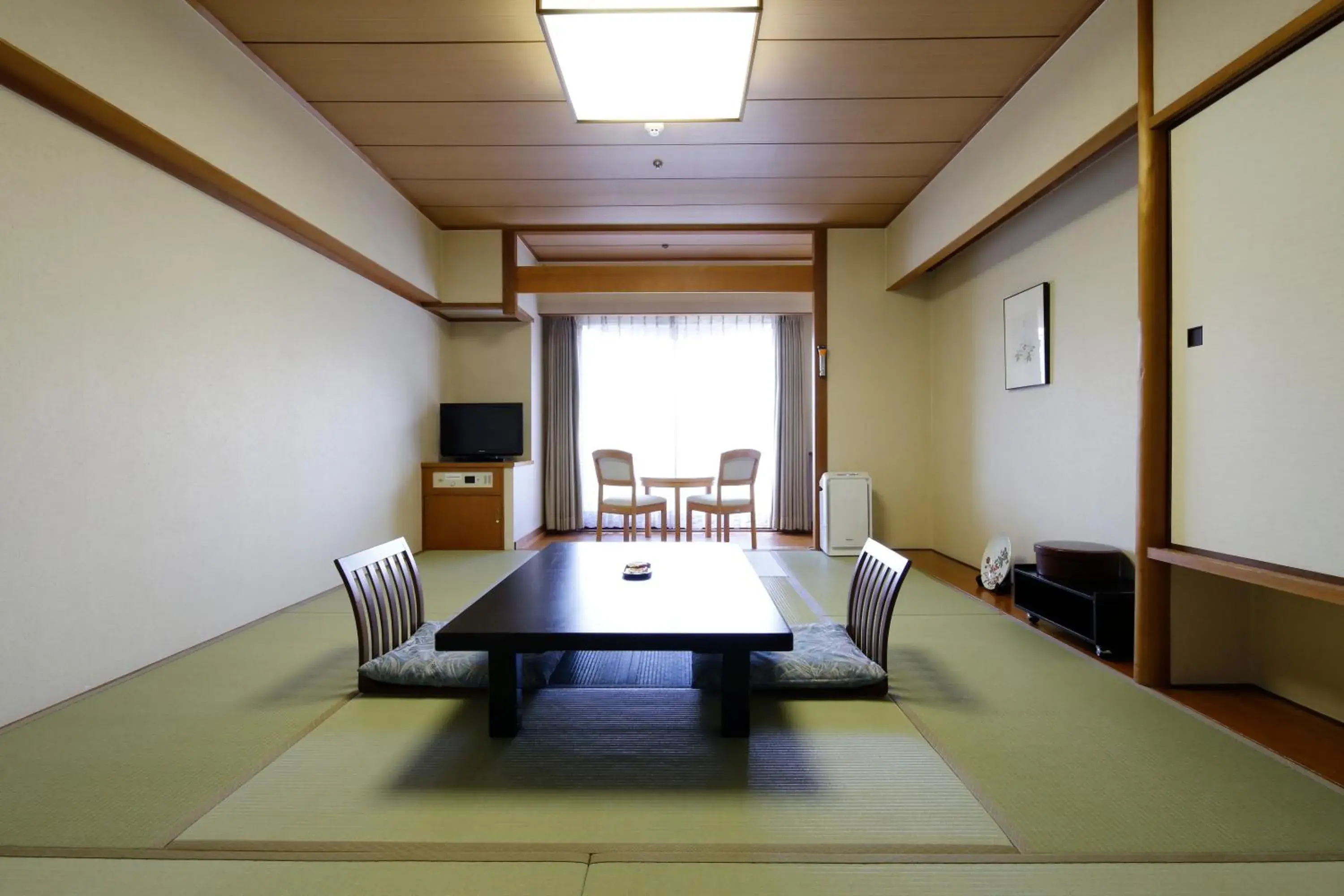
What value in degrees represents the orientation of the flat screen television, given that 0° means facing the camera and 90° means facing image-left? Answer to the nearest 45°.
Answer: approximately 0°

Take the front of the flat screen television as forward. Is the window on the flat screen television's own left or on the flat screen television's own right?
on the flat screen television's own left

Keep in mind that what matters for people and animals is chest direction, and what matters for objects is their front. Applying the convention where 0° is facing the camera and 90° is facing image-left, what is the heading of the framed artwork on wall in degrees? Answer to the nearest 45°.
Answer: approximately 45°

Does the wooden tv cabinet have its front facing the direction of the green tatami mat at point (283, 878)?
yes

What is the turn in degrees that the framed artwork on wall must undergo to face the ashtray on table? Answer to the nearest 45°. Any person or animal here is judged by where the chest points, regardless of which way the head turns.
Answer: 0° — it already faces it

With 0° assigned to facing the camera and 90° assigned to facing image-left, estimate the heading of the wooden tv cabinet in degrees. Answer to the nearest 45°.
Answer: approximately 0°

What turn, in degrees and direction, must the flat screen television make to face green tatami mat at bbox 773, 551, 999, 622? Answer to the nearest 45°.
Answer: approximately 45° to its left

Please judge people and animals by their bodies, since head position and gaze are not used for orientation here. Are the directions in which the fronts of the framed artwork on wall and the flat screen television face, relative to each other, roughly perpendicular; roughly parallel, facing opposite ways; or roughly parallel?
roughly perpendicular

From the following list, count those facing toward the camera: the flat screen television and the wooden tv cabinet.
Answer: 2
